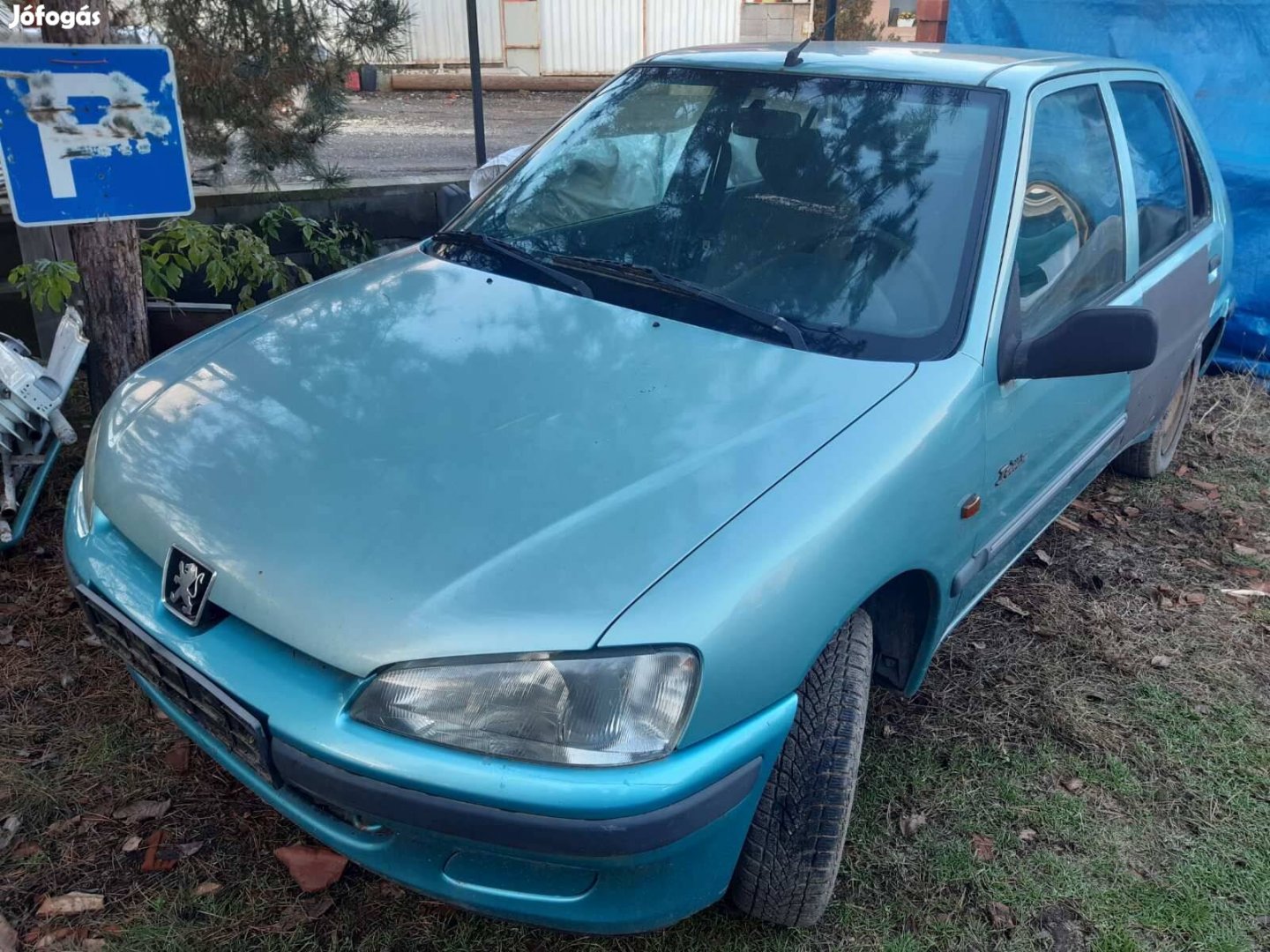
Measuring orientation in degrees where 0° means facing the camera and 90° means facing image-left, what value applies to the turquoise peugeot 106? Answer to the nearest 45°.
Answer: approximately 45°

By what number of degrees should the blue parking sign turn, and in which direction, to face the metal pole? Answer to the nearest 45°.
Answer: approximately 135° to its left

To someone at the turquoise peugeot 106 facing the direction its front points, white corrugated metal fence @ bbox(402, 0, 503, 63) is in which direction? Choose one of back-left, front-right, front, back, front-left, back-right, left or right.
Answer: back-right

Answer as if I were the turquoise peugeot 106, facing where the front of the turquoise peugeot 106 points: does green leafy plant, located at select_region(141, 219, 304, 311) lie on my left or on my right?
on my right

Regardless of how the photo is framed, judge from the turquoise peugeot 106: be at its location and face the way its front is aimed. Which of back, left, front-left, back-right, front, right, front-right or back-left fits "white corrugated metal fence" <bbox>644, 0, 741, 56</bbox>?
back-right

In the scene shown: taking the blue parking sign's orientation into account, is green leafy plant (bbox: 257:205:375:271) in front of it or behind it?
behind

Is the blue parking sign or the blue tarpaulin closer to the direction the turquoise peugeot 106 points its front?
the blue parking sign

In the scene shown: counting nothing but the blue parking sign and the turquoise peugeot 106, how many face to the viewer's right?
0

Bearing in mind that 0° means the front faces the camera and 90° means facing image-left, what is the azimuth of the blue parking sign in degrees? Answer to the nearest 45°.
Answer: approximately 0°

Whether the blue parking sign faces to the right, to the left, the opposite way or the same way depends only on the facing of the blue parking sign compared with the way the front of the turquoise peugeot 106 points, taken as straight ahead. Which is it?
to the left

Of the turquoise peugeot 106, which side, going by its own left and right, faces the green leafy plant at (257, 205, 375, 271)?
right

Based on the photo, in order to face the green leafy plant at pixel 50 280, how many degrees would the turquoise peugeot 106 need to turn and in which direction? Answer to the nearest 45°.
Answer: approximately 90° to its right
